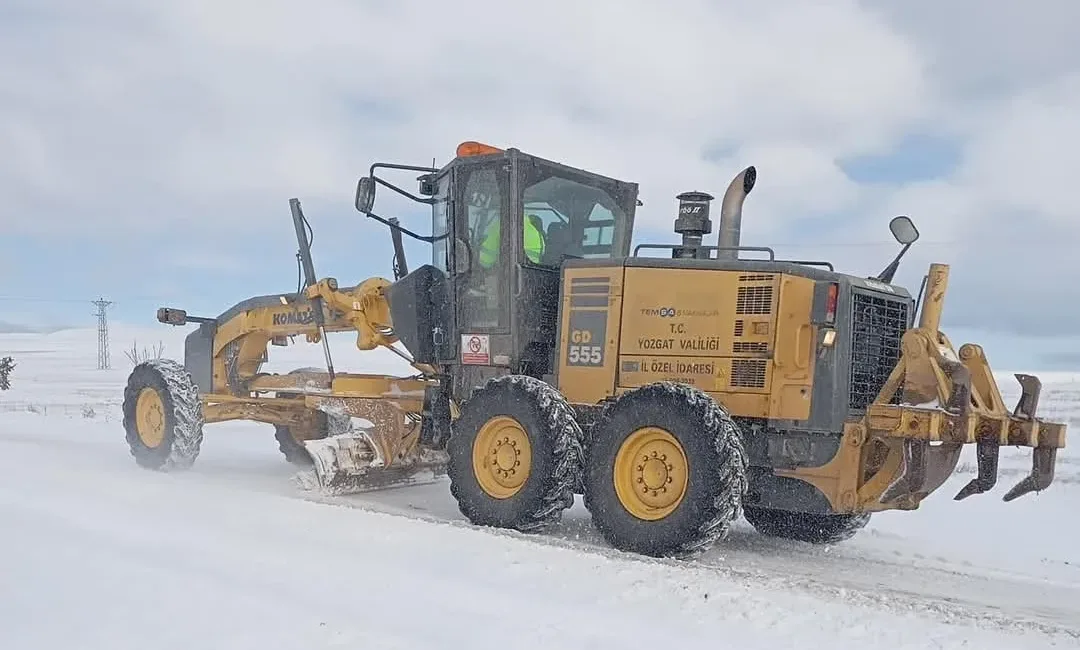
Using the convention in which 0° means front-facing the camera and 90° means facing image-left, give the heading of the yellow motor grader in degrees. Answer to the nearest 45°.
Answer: approximately 135°
